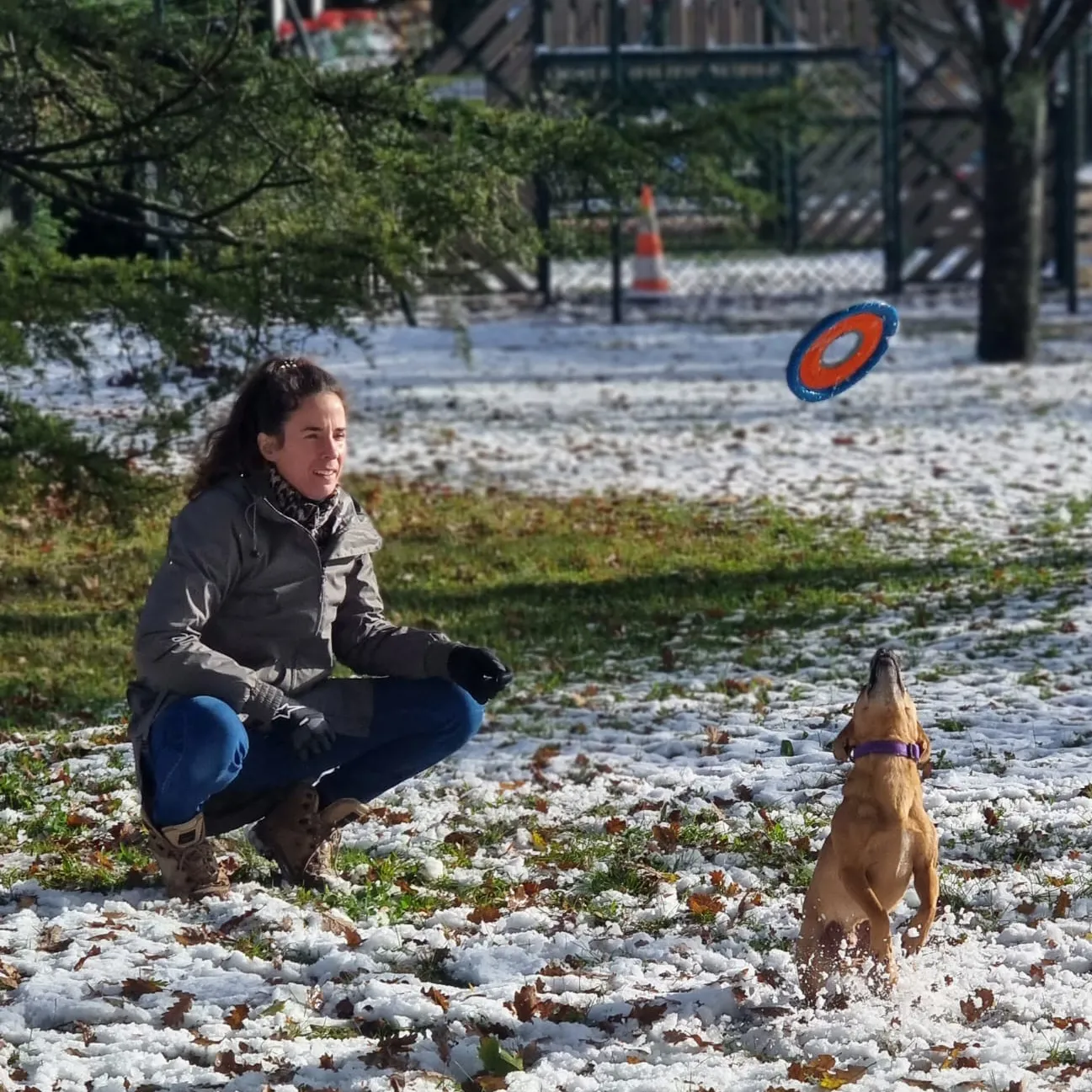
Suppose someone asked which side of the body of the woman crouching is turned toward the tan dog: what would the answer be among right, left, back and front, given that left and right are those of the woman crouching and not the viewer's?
front

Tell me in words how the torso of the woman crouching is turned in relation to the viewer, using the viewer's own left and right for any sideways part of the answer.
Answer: facing the viewer and to the right of the viewer

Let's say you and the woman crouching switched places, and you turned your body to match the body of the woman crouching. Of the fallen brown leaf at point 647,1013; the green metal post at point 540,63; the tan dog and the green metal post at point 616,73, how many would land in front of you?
2

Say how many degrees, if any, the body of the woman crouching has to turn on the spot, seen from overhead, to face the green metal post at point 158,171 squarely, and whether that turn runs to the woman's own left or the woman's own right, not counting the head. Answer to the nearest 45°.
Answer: approximately 135° to the woman's own left

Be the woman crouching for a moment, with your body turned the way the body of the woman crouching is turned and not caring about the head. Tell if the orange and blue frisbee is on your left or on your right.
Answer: on your left

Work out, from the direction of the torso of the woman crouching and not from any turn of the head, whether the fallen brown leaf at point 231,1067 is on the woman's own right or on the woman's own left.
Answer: on the woman's own right

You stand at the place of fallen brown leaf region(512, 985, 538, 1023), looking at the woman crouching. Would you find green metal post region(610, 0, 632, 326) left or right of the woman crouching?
right

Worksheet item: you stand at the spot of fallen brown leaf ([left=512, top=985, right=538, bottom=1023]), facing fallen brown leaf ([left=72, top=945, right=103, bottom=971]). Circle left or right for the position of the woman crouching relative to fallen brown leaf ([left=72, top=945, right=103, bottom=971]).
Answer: right

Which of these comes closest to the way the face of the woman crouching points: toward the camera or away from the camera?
toward the camera

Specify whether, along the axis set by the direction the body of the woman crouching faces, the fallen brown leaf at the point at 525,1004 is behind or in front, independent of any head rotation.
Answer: in front

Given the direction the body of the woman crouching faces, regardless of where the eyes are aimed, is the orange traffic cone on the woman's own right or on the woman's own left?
on the woman's own left

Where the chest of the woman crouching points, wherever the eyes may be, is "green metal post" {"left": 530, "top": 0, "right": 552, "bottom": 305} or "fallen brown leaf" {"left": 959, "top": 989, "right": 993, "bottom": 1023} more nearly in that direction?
the fallen brown leaf
